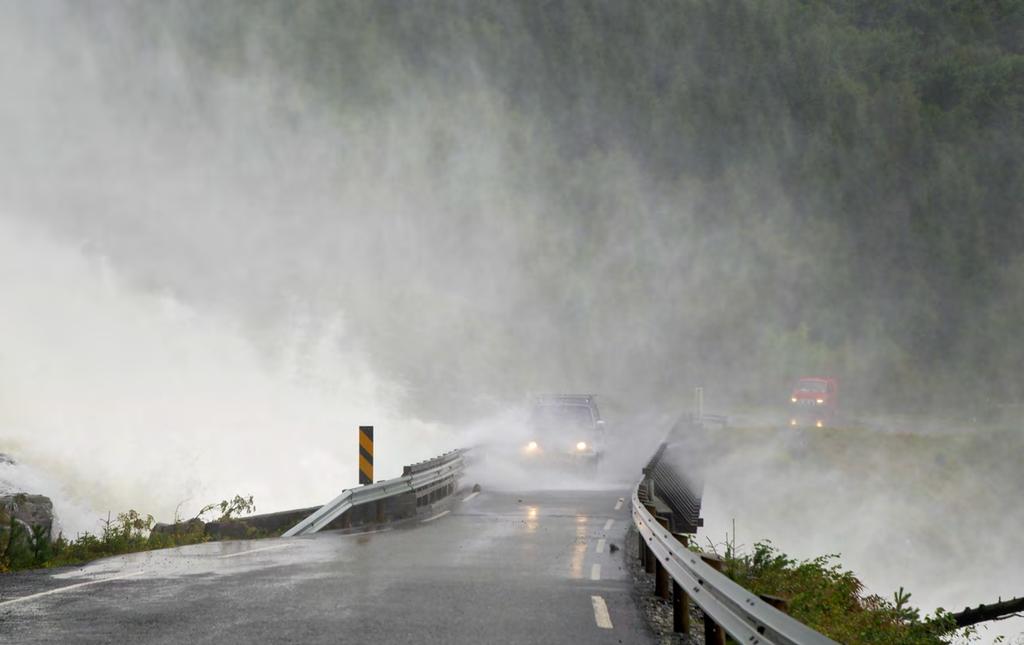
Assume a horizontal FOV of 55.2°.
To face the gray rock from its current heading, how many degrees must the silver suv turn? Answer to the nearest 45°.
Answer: approximately 45° to its right

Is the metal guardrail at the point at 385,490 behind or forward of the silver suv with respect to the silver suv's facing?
forward

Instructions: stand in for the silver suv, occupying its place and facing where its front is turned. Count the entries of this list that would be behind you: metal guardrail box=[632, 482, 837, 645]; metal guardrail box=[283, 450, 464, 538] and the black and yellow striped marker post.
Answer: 0

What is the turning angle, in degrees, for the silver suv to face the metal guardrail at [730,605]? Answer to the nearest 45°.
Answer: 0° — it already faces it

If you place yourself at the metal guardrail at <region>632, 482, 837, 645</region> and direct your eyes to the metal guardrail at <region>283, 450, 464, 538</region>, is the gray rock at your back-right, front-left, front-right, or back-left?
front-left

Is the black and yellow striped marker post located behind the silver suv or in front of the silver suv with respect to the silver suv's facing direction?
in front

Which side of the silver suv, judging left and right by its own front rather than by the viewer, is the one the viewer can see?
front

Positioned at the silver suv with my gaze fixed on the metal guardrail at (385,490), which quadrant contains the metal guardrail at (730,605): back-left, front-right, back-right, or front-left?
front-left
